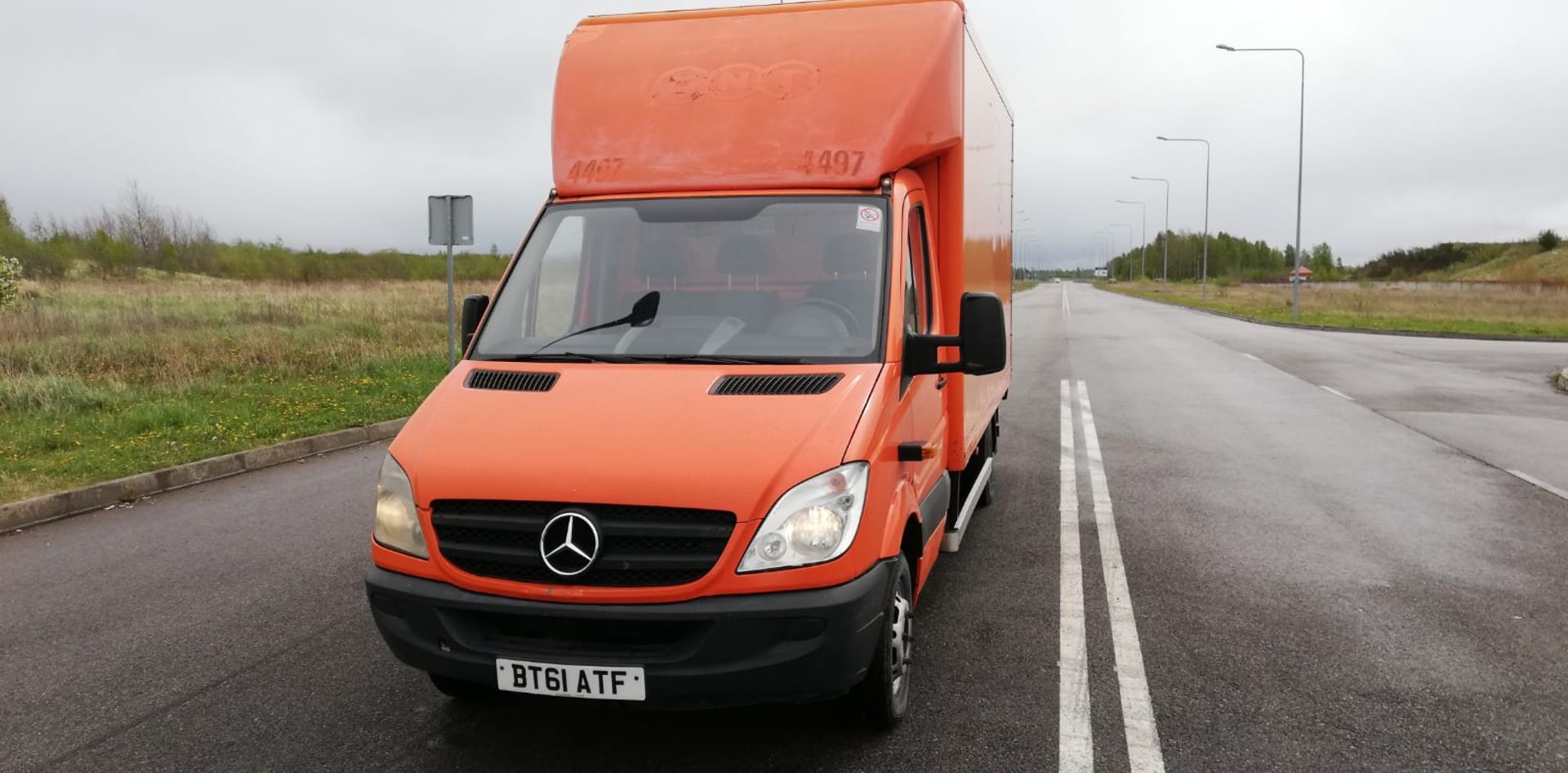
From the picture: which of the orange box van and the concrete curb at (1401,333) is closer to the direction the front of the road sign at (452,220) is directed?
the concrete curb

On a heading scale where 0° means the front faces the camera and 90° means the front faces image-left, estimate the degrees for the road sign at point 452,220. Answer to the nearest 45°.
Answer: approximately 180°

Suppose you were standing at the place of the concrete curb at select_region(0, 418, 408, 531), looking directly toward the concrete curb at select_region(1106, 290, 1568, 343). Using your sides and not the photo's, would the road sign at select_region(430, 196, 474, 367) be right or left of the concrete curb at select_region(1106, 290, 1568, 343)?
left

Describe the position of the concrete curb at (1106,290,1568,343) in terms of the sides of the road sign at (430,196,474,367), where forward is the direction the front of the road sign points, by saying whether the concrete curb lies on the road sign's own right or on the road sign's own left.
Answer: on the road sign's own right

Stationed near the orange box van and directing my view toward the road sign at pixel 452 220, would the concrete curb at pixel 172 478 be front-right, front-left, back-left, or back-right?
front-left

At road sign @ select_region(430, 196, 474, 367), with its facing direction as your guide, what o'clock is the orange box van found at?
The orange box van is roughly at 6 o'clock from the road sign.

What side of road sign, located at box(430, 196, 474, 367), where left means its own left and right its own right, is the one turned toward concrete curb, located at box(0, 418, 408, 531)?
back
